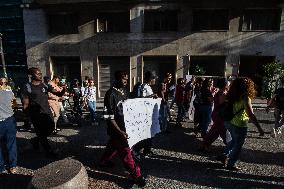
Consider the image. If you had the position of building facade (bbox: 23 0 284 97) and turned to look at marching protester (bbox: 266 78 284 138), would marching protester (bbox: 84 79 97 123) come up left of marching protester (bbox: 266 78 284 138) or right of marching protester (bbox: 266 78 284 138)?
right

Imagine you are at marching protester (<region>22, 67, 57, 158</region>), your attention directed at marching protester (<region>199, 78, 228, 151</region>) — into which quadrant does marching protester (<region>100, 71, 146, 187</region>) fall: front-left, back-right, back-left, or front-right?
front-right

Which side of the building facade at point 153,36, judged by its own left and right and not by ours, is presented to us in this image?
front

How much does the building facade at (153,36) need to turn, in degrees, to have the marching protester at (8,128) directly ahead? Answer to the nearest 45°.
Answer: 0° — it already faces them

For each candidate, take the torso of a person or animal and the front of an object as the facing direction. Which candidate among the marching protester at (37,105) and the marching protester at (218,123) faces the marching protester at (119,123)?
the marching protester at (37,105)

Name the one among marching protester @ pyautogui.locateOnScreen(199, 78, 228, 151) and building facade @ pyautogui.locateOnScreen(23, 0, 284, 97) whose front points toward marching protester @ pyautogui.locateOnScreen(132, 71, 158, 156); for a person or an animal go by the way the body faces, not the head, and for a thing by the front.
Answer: the building facade

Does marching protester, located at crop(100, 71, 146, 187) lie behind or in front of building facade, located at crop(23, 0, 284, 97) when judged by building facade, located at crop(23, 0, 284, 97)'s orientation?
in front

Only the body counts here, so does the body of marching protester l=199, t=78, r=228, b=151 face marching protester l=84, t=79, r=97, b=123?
no

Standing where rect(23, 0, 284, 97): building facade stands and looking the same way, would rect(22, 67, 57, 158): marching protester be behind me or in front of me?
in front

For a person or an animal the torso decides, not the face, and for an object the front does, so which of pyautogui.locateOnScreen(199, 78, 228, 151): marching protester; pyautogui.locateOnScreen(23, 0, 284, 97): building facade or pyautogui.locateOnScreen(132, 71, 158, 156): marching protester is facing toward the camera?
the building facade

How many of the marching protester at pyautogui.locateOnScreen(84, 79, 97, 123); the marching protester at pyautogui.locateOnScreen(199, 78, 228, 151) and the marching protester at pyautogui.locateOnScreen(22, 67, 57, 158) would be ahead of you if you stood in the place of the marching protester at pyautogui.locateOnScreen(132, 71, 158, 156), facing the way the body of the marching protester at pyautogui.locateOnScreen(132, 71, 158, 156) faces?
1

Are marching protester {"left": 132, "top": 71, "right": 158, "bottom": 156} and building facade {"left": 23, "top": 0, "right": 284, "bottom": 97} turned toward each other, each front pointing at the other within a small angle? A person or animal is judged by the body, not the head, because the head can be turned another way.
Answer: no
